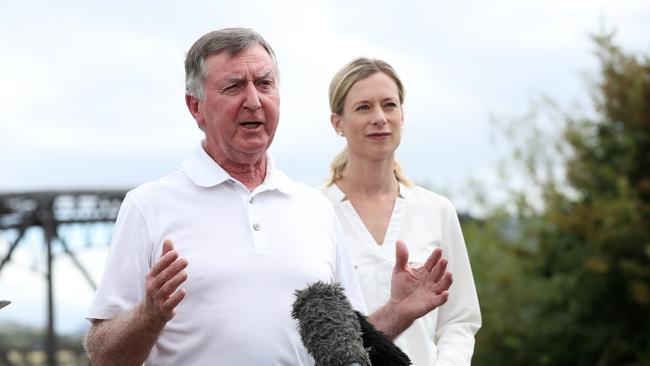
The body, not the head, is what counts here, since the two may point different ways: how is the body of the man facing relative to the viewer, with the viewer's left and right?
facing the viewer and to the right of the viewer

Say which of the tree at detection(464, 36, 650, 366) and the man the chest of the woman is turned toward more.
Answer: the man

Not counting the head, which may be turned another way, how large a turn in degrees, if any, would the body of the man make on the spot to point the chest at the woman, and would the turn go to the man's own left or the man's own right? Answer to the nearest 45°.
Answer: approximately 90° to the man's own left

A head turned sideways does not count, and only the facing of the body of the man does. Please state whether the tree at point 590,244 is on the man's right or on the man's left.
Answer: on the man's left

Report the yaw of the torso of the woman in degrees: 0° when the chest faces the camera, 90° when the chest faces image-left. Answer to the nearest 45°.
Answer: approximately 0°

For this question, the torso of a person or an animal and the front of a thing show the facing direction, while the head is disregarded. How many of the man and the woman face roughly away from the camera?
0
